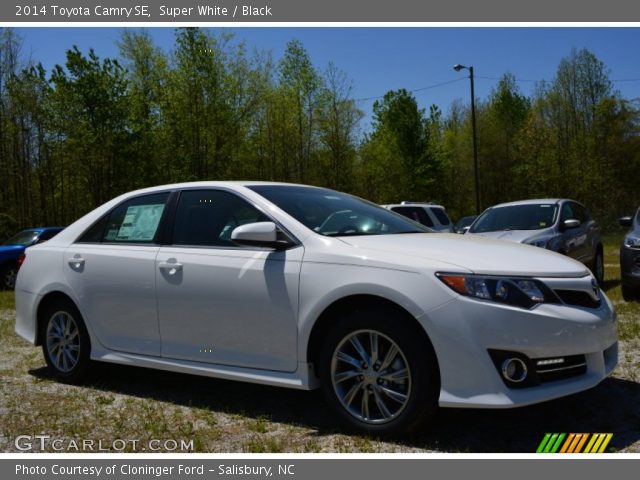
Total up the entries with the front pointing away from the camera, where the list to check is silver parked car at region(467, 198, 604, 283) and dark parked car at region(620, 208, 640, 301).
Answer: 0

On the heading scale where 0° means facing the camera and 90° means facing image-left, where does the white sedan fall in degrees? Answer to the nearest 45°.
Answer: approximately 315°

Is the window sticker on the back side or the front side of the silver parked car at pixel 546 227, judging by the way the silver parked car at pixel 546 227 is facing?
on the front side

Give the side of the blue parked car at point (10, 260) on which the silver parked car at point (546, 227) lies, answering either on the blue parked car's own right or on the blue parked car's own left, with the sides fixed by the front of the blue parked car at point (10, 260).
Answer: on the blue parked car's own left

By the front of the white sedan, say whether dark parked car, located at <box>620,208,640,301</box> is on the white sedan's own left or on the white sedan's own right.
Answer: on the white sedan's own left

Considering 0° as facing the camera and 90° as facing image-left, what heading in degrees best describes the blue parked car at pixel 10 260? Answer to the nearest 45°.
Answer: approximately 45°

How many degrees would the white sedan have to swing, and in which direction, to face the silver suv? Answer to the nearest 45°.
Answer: approximately 135° to its left

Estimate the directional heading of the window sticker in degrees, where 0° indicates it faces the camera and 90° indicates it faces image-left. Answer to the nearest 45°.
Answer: approximately 0°

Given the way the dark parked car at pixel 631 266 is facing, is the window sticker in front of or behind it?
in front
